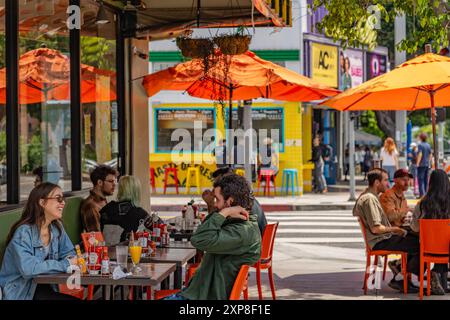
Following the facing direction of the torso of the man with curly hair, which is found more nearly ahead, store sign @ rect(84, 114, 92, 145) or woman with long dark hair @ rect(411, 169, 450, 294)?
the store sign

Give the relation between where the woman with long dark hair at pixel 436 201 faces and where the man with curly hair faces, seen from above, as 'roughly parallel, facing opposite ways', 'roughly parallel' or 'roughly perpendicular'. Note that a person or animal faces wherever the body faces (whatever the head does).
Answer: roughly perpendicular

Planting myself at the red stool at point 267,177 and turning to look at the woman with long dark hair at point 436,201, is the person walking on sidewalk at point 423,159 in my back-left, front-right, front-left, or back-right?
front-left

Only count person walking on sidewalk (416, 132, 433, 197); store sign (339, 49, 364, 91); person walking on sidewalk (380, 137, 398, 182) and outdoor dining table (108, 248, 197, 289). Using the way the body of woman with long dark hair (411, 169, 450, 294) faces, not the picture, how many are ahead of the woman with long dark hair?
3

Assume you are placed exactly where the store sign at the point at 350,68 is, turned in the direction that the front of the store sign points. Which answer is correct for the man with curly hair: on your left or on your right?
on your right

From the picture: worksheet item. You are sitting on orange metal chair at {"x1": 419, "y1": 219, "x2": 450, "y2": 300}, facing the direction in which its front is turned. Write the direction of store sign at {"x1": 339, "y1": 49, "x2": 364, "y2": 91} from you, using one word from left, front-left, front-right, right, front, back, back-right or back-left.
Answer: front
